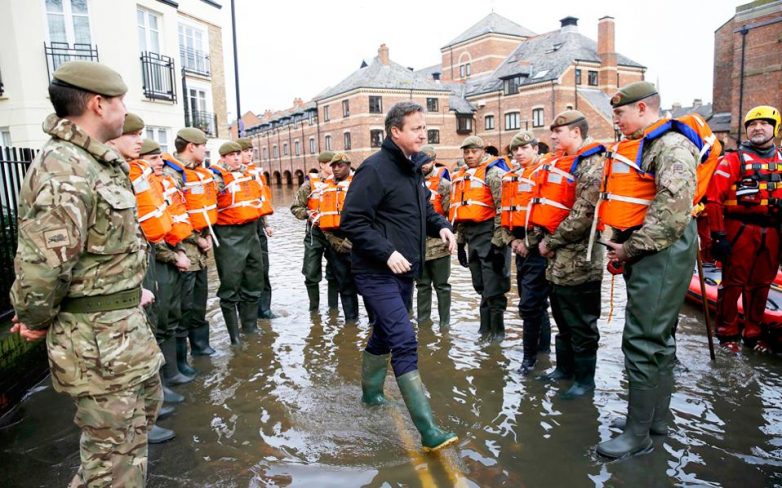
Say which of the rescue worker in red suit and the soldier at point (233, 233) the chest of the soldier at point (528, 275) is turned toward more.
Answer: the soldier

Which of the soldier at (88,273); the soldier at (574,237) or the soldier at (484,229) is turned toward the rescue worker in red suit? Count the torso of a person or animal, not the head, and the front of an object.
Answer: the soldier at (88,273)

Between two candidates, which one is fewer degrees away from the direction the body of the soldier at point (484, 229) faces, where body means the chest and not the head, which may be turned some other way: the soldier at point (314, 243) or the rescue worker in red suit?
the soldier

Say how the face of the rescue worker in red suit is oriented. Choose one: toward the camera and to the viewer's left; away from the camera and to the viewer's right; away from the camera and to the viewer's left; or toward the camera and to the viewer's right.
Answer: toward the camera and to the viewer's left

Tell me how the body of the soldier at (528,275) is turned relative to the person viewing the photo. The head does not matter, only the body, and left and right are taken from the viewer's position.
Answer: facing the viewer and to the left of the viewer

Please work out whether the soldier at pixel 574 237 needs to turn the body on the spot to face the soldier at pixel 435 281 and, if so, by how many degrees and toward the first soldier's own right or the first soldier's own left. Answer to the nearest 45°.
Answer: approximately 45° to the first soldier's own right

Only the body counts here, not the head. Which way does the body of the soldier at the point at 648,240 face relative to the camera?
to the viewer's left

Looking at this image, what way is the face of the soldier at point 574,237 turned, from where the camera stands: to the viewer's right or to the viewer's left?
to the viewer's left

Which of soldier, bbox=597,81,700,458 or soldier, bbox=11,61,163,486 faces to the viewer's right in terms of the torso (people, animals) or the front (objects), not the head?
soldier, bbox=11,61,163,486

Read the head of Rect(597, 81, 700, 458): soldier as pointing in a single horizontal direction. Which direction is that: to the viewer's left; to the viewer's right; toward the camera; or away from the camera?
to the viewer's left

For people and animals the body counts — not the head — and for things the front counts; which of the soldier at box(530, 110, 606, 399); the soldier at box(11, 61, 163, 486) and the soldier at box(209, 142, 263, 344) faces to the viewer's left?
the soldier at box(530, 110, 606, 399)

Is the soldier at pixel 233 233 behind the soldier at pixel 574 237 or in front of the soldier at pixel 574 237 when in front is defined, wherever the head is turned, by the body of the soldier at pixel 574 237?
in front

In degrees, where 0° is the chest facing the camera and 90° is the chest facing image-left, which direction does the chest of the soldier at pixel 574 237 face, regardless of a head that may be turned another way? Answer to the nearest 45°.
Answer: approximately 90°

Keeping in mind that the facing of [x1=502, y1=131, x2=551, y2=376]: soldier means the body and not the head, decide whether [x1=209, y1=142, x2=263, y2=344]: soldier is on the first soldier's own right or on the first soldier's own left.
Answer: on the first soldier's own right

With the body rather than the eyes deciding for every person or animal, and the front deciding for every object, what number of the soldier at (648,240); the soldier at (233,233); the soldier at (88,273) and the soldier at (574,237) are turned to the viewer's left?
2

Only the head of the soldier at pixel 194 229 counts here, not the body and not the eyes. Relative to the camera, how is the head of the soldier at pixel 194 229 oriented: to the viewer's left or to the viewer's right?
to the viewer's right
